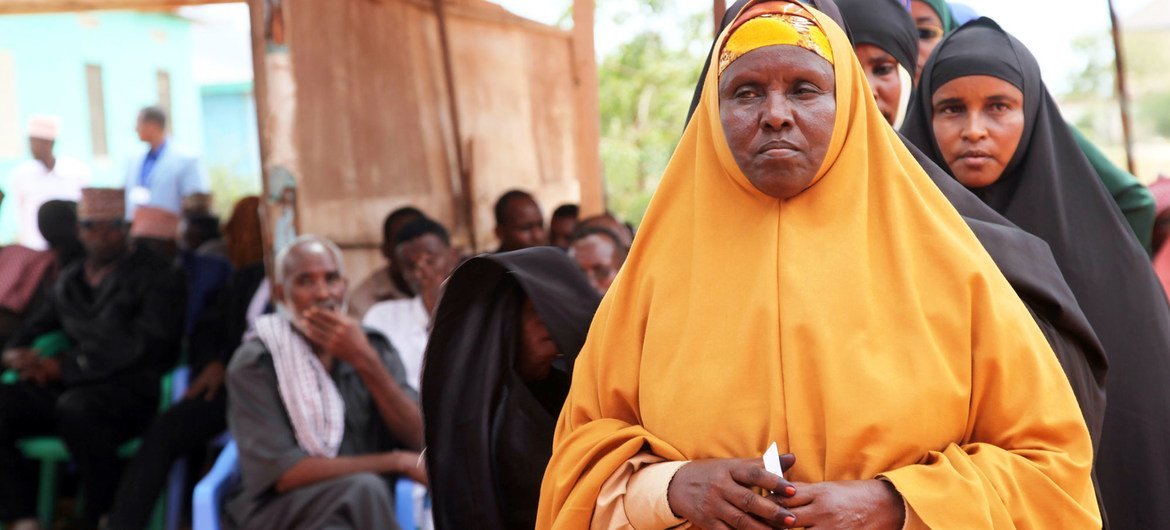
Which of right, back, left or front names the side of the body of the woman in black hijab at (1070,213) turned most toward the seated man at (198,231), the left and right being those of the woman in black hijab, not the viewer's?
right

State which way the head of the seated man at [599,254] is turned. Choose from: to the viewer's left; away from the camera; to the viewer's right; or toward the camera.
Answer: toward the camera

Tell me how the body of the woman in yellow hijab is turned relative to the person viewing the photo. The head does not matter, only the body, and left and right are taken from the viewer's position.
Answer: facing the viewer

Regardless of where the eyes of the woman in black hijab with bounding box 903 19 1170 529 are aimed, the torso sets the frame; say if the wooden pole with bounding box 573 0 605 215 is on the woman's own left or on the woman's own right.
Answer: on the woman's own right

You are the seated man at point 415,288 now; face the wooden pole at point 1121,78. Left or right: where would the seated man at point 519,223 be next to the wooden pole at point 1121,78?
left

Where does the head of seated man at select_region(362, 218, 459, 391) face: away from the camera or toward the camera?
toward the camera

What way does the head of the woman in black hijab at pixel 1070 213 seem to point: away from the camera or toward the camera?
toward the camera

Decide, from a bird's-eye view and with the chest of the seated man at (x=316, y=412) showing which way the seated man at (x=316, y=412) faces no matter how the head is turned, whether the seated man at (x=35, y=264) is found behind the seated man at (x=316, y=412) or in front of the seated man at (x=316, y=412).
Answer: behind

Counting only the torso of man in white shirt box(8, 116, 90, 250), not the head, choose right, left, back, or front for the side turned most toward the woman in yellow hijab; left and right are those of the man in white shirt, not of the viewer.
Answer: front

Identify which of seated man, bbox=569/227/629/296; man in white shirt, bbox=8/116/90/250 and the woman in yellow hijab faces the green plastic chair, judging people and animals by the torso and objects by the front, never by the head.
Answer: the man in white shirt

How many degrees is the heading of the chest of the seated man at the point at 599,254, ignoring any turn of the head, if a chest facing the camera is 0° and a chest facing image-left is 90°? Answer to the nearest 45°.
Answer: approximately 0°

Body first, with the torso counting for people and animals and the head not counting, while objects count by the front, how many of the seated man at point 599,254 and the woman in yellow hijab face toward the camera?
2

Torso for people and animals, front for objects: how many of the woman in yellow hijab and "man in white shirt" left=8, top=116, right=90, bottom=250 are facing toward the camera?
2

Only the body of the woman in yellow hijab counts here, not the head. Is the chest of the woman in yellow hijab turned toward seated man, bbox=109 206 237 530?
no

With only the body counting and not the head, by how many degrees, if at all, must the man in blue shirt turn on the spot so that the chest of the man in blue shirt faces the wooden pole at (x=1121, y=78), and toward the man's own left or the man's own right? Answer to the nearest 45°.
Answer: approximately 90° to the man's own left

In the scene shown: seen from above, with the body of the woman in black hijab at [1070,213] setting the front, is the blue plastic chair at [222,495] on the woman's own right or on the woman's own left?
on the woman's own right
